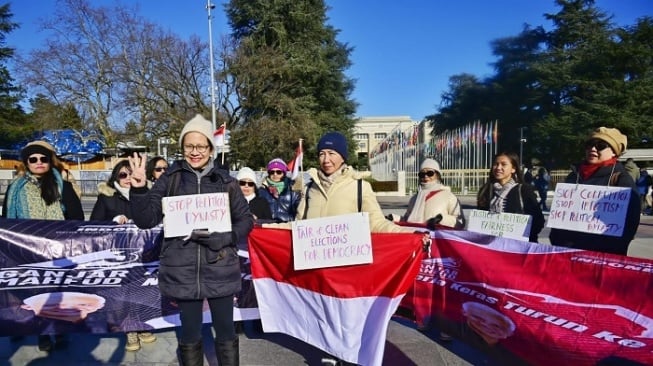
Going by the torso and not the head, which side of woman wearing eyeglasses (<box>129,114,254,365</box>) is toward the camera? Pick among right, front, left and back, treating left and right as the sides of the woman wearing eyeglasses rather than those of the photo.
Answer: front

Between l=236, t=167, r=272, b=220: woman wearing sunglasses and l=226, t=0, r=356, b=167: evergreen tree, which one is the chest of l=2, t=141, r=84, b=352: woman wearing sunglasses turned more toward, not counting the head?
the woman wearing sunglasses

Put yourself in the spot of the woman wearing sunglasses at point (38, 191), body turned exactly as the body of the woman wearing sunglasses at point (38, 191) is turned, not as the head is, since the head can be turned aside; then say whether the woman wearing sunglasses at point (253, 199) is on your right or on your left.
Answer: on your left

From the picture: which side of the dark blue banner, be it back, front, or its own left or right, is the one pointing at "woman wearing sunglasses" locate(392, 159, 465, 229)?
left

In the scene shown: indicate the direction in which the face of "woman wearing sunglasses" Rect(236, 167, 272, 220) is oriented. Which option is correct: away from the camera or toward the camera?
toward the camera

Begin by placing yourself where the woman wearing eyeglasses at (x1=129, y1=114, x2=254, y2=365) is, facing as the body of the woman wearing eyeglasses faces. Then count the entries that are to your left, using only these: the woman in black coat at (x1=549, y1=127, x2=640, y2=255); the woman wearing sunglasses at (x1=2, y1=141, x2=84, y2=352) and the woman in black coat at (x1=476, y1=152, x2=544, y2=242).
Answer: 2

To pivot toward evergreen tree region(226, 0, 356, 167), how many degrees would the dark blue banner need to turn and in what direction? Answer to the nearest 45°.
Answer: approximately 135° to its left

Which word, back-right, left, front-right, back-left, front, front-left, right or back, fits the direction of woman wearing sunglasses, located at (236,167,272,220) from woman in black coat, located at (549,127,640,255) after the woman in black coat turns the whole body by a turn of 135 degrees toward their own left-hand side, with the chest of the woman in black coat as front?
back

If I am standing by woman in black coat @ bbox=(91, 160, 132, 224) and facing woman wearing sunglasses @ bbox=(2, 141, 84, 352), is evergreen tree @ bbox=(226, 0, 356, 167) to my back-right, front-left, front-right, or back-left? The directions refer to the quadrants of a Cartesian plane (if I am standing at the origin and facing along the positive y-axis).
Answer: back-right

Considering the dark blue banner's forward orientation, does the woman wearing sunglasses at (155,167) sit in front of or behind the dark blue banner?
behind

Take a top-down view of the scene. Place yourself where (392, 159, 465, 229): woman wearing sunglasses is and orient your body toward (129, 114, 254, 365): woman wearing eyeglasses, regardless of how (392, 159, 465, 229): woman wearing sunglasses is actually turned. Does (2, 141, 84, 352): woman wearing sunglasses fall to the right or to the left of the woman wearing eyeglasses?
right

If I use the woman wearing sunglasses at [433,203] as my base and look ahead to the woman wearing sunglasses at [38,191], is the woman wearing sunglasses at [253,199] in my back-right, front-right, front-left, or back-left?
front-right

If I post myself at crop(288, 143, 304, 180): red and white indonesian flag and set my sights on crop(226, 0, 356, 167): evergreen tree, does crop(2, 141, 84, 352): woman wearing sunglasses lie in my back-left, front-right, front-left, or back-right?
back-left

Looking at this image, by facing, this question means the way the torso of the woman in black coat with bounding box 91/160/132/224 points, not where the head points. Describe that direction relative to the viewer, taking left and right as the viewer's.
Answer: facing the viewer and to the right of the viewer

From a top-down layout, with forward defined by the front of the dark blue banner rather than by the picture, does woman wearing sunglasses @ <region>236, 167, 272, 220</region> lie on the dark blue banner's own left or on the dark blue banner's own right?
on the dark blue banner's own left

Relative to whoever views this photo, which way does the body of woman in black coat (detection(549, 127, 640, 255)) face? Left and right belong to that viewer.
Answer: facing the viewer and to the left of the viewer
